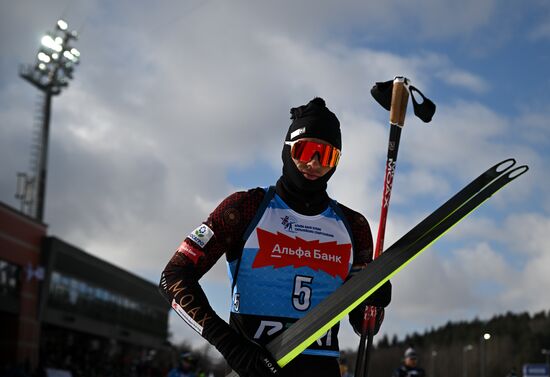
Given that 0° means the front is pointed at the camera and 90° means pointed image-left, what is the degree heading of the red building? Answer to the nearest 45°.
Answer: approximately 315°

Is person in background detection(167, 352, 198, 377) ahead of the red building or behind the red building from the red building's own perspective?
ahead

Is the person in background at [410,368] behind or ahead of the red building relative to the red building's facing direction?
ahead
